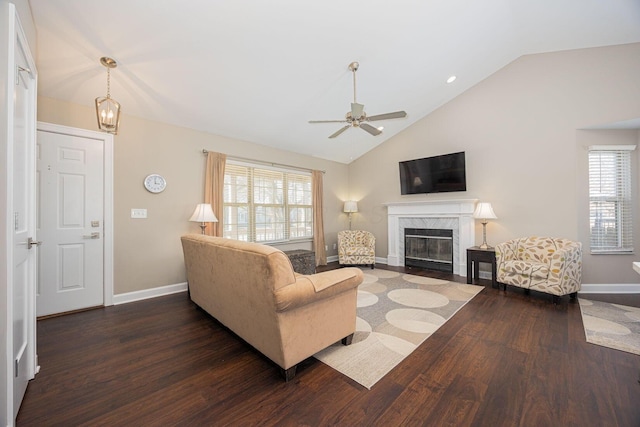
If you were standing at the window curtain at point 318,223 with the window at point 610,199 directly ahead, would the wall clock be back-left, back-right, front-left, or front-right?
back-right

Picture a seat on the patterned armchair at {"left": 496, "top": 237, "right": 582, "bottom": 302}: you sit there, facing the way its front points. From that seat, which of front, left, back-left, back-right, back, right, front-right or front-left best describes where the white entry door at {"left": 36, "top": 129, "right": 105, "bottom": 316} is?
front

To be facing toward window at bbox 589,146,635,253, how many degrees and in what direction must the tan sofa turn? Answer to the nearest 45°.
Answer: approximately 45° to its right

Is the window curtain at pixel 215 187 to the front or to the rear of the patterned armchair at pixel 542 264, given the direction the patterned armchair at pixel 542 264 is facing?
to the front

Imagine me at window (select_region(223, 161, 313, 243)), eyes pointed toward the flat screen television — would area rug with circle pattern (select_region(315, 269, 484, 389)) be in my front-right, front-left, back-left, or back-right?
front-right

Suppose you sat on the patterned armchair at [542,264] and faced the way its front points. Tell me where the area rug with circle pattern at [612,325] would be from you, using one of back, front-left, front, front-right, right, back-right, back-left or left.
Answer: left

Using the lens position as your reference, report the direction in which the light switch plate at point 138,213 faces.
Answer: facing the viewer

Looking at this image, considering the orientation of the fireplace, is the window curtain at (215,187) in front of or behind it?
in front

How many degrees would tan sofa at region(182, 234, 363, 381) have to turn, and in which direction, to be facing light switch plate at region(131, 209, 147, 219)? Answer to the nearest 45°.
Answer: approximately 90° to its left

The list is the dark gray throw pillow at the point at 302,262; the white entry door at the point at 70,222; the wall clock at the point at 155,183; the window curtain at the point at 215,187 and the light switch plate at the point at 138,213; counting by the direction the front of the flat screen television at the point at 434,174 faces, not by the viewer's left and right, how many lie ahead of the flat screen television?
5

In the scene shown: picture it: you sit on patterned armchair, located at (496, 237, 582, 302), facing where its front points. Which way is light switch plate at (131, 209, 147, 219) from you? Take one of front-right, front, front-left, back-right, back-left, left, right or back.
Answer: front

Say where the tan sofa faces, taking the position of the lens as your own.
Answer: facing away from the viewer and to the right of the viewer

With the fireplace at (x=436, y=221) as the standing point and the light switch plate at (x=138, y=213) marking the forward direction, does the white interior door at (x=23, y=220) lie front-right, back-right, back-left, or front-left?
front-left

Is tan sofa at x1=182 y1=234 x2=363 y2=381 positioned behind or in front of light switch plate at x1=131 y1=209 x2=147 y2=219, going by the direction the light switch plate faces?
in front

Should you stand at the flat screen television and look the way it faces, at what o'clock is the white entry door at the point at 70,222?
The white entry door is roughly at 12 o'clock from the flat screen television.
